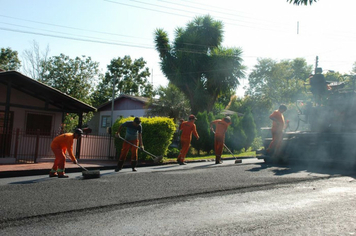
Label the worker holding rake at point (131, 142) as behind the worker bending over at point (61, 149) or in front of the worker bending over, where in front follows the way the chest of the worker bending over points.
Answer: in front

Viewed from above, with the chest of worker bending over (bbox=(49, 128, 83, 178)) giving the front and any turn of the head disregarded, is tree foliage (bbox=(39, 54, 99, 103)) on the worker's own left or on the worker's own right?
on the worker's own left

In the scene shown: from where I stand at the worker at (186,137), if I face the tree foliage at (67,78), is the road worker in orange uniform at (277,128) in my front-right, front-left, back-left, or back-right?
back-right

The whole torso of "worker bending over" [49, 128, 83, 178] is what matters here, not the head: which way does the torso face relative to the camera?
to the viewer's right

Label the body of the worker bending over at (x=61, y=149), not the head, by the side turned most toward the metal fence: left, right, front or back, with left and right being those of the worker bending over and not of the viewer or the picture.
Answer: left
